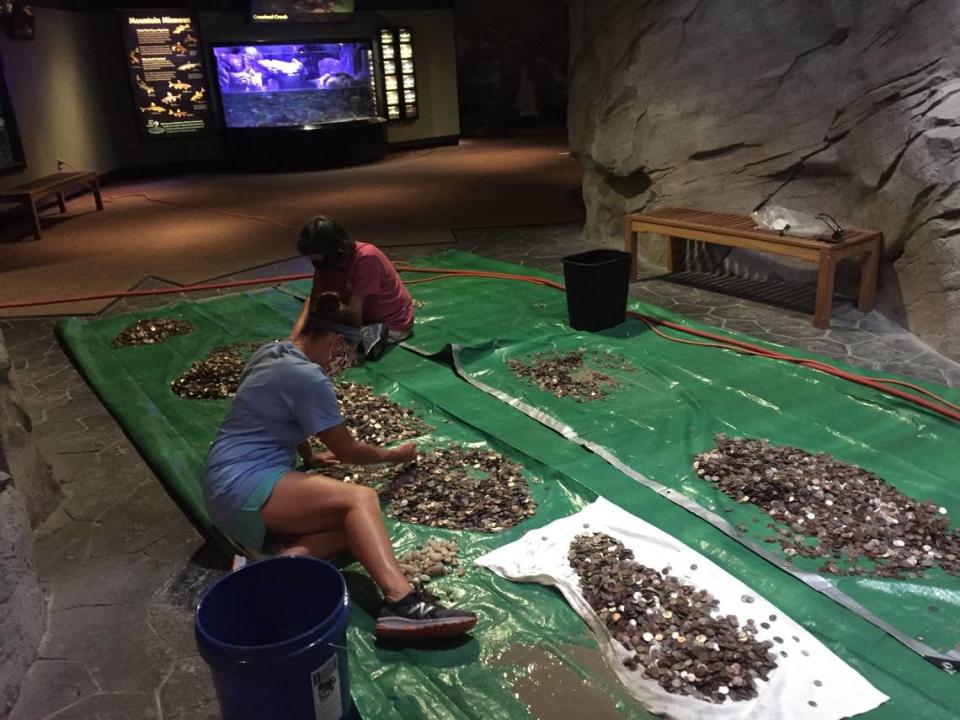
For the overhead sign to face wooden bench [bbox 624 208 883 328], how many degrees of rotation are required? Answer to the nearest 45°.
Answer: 0° — it already faces it

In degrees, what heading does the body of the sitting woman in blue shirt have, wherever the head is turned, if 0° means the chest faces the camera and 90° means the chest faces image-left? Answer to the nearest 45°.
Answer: approximately 270°

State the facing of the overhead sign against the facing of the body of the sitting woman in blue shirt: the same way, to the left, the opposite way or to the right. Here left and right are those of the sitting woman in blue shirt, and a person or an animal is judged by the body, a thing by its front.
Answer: to the right

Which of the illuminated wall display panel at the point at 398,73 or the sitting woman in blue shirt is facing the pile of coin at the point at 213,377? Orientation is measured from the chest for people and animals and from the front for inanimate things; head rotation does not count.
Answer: the illuminated wall display panel

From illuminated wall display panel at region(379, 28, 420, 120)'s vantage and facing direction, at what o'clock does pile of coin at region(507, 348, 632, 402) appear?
The pile of coin is roughly at 12 o'clock from the illuminated wall display panel.

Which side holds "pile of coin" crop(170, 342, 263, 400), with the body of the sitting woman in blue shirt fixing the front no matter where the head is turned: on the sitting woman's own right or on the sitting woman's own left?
on the sitting woman's own left

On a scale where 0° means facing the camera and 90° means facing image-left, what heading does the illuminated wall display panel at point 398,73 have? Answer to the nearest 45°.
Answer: approximately 0°

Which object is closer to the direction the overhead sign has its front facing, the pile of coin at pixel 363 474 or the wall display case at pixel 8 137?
the pile of coin

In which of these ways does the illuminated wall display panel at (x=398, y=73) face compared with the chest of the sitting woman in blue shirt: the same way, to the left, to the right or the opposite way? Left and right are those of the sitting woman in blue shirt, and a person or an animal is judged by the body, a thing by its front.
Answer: to the right
